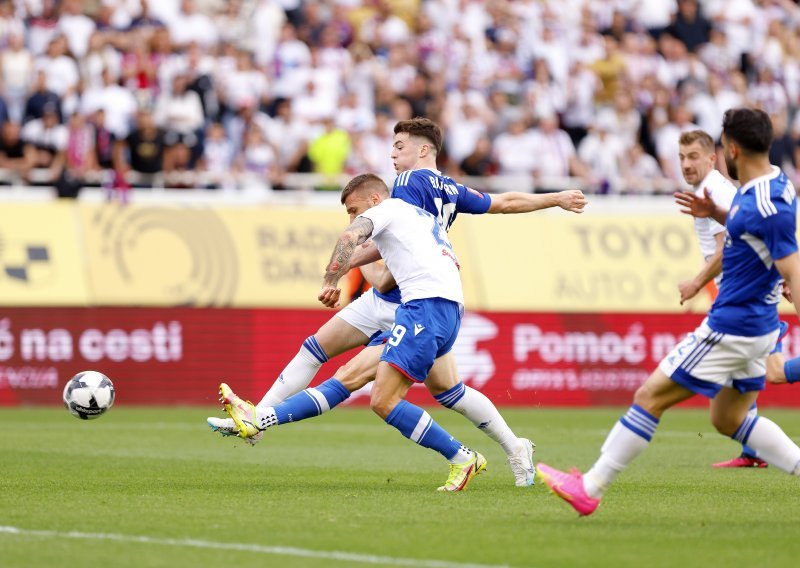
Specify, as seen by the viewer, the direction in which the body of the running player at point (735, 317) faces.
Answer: to the viewer's left

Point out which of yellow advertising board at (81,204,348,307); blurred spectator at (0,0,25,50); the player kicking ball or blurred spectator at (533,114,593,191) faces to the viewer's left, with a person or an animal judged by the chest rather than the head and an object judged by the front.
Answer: the player kicking ball

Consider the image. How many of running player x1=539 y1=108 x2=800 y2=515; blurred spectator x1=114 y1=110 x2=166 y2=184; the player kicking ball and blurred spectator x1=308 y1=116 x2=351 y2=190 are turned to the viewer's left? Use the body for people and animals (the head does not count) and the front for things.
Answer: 2

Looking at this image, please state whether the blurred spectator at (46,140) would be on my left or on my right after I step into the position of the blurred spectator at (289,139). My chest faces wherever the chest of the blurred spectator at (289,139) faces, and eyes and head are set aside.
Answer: on my right

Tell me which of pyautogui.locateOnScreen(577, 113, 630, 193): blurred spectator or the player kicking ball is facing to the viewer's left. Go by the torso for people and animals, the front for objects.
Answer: the player kicking ball

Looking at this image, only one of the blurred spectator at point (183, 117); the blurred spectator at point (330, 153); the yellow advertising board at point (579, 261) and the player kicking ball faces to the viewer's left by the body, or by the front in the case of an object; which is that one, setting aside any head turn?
the player kicking ball

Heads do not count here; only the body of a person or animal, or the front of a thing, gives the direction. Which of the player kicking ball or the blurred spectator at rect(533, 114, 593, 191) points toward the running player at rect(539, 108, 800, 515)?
the blurred spectator

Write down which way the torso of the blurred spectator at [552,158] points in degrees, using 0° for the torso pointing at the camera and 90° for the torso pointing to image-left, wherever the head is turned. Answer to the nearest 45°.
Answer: approximately 0°

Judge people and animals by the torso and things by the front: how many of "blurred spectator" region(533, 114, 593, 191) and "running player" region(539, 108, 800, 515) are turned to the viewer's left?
1

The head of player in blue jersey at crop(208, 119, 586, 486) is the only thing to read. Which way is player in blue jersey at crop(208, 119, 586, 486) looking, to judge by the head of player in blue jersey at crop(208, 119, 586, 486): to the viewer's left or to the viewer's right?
to the viewer's left
